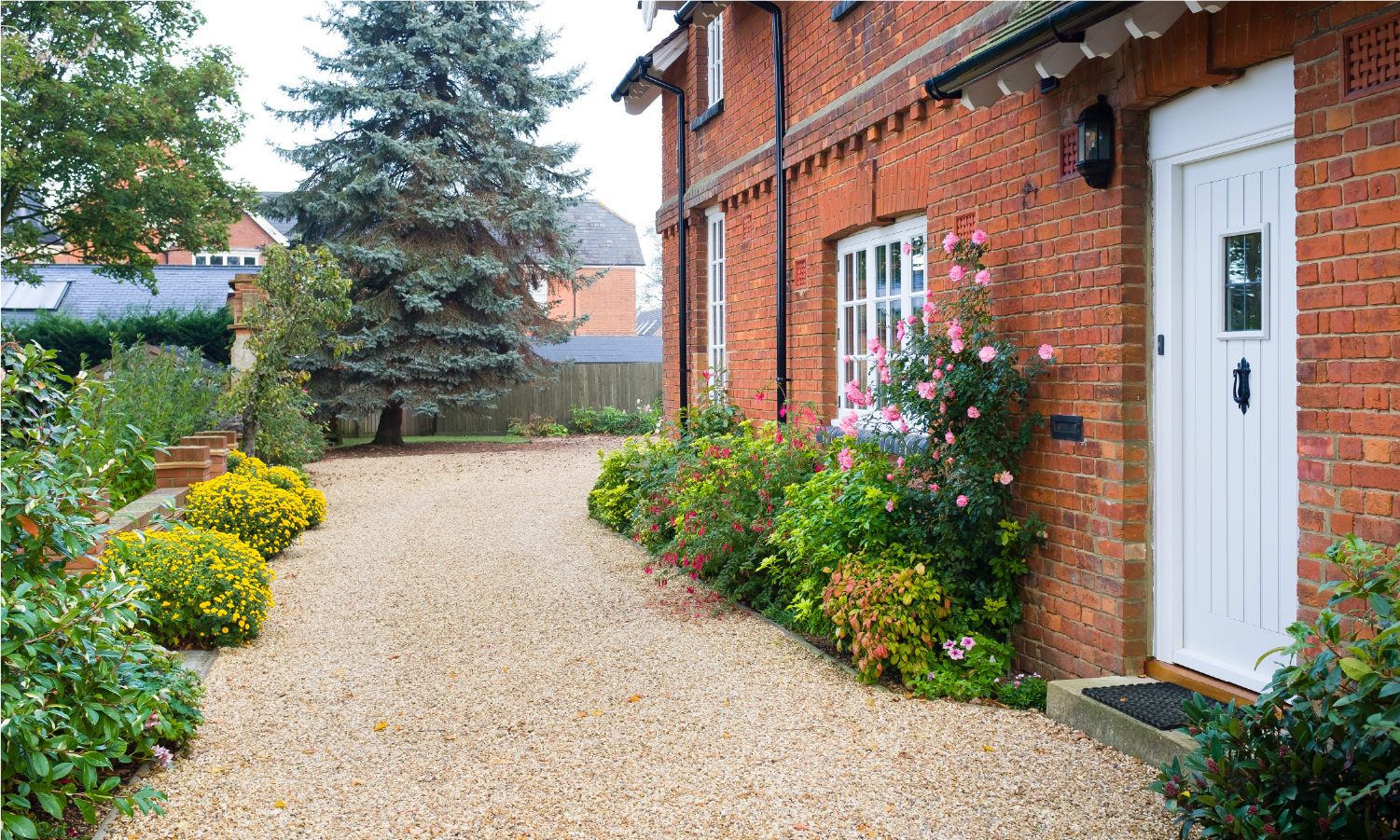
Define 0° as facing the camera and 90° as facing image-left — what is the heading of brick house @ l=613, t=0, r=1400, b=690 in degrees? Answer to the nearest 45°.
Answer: approximately 45°

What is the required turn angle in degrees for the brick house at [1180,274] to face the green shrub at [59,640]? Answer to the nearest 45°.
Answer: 0° — it already faces it

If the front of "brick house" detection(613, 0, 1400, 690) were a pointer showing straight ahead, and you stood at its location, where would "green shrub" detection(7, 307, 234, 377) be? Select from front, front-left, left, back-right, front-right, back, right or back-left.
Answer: right

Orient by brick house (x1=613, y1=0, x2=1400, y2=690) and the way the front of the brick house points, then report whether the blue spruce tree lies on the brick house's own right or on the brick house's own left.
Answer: on the brick house's own right

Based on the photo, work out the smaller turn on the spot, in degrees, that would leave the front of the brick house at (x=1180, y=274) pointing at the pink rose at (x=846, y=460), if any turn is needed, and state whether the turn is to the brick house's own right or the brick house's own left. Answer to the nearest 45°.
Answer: approximately 90° to the brick house's own right

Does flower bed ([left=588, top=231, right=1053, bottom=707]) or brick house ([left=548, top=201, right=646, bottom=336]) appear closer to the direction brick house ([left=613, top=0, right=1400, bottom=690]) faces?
the flower bed

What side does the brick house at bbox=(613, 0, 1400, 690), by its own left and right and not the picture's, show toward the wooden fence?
right

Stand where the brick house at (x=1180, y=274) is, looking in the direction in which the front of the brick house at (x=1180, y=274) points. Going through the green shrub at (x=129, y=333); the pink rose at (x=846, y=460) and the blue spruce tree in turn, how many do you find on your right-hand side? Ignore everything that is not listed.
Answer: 3
